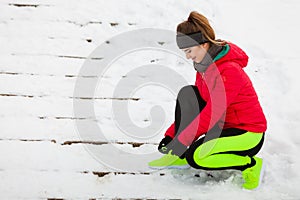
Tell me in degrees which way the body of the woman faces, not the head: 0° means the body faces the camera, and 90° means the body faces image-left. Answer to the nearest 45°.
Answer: approximately 90°
